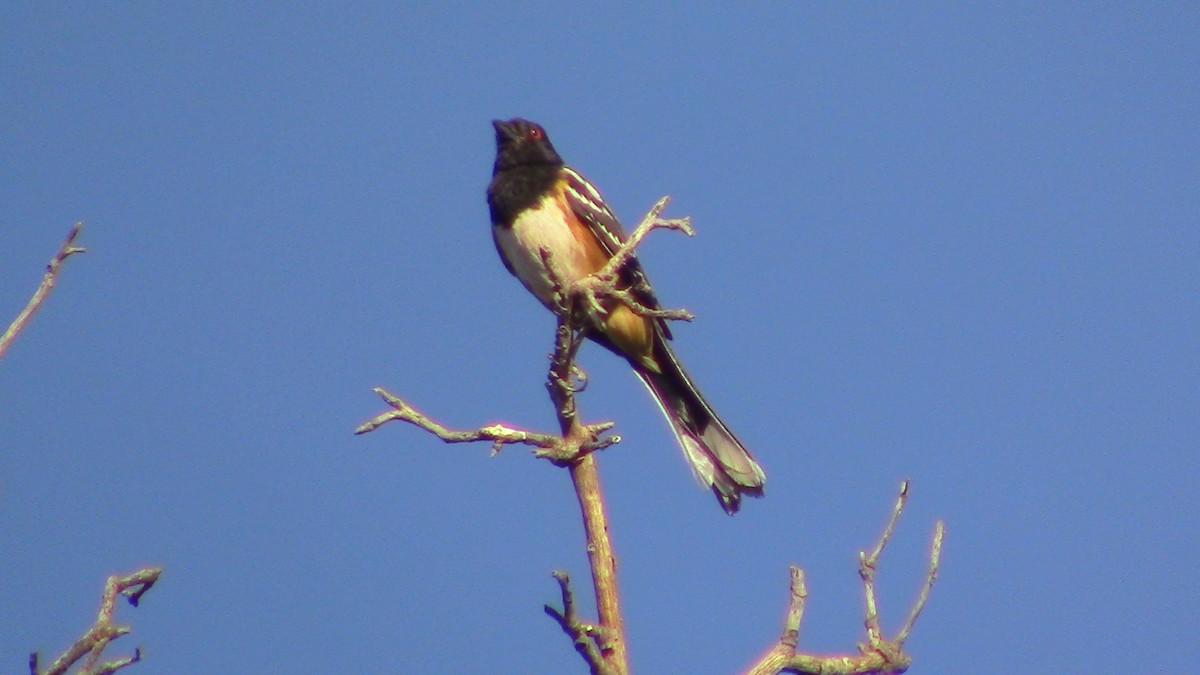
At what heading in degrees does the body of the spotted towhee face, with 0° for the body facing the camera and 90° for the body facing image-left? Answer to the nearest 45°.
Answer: approximately 45°
